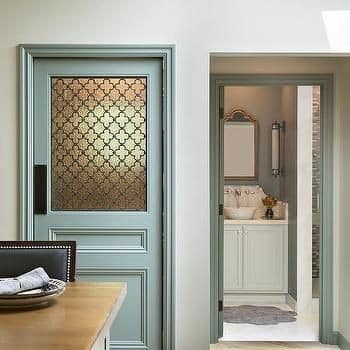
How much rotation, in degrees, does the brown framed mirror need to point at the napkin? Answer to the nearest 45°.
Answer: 0° — it already faces it

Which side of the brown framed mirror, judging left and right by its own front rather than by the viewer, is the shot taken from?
front

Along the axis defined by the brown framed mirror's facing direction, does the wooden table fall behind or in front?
in front

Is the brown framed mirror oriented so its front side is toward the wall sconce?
no
